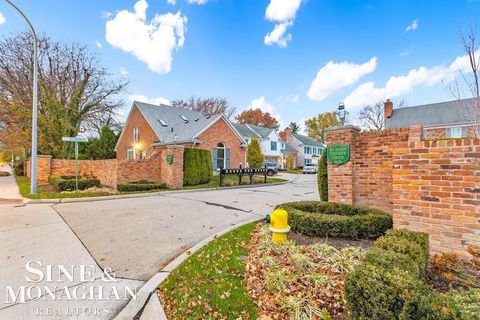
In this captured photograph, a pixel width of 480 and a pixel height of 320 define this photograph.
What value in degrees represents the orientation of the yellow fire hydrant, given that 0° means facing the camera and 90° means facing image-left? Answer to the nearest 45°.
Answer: approximately 90°

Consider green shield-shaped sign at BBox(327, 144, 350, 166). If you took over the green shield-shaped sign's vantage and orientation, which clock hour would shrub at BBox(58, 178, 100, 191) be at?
The shrub is roughly at 3 o'clock from the green shield-shaped sign.

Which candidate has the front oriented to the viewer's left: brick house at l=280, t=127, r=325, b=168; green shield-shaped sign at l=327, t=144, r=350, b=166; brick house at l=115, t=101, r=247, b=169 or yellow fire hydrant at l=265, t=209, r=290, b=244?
the yellow fire hydrant

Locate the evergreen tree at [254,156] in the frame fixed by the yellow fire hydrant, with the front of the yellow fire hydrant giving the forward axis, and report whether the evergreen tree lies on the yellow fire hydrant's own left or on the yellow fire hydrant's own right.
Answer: on the yellow fire hydrant's own right

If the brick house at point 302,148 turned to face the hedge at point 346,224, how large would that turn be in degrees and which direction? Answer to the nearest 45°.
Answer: approximately 45° to its right

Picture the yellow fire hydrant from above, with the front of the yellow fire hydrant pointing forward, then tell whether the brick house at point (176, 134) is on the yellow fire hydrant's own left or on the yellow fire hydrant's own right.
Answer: on the yellow fire hydrant's own right

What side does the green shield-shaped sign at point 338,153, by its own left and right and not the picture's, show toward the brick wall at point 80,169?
right

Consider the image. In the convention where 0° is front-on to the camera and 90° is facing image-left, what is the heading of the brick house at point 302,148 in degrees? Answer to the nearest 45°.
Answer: approximately 315°

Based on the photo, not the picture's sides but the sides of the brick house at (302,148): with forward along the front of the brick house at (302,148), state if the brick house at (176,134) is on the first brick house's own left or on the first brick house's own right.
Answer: on the first brick house's own right

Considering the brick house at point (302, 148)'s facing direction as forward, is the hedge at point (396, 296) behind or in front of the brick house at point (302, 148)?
in front

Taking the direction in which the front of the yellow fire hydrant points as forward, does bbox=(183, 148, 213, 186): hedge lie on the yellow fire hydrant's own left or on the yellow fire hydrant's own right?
on the yellow fire hydrant's own right
